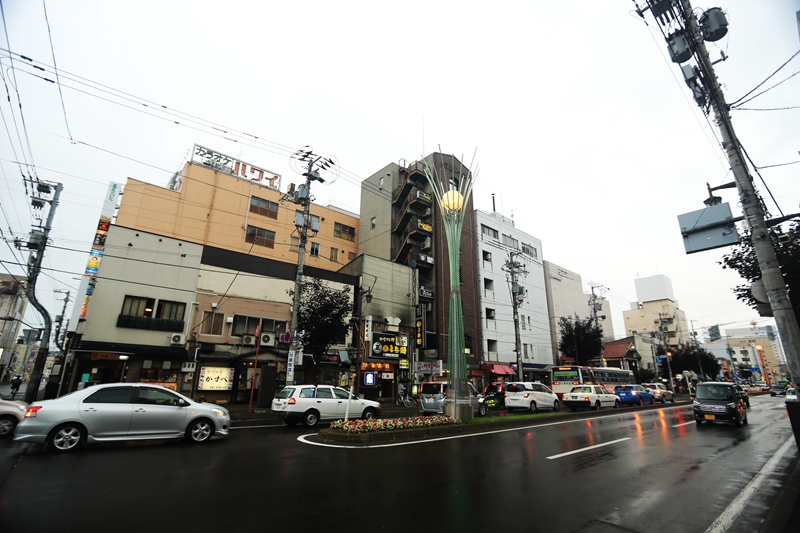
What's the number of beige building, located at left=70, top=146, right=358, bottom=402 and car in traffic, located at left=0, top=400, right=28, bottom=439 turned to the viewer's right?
1

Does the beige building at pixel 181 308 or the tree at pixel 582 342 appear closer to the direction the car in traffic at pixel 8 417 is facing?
the tree

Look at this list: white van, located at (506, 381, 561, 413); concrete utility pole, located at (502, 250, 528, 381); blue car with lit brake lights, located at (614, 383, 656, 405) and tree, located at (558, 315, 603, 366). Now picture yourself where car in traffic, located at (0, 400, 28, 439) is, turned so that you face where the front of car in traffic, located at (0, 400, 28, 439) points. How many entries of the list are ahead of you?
4

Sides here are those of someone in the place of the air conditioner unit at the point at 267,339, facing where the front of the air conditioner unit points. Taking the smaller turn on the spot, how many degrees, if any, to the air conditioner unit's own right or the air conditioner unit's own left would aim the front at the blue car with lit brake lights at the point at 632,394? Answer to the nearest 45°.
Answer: approximately 90° to the air conditioner unit's own left

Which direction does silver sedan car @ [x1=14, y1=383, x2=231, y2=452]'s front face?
to the viewer's right

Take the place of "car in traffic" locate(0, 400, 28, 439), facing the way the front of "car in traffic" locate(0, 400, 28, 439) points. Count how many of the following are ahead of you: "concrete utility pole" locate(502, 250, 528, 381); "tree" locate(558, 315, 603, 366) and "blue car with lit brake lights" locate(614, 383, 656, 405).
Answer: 3

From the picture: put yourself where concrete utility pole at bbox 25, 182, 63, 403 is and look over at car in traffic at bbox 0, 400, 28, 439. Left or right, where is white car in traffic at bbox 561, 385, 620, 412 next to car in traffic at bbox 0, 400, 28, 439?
left

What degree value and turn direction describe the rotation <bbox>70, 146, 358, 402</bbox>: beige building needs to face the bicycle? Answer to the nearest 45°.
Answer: approximately 90° to its left

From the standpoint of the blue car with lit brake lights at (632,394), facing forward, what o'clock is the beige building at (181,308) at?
The beige building is roughly at 6 o'clock from the blue car with lit brake lights.

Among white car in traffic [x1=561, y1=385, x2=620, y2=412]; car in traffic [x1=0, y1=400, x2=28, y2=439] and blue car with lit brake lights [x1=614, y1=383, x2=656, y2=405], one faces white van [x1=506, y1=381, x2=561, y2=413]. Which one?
car in traffic [x1=0, y1=400, x2=28, y2=439]

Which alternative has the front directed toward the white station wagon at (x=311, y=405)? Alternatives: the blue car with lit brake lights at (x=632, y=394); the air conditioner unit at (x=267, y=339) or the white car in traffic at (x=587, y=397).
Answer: the air conditioner unit

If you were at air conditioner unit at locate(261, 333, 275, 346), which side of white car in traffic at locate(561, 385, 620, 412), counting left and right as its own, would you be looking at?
back

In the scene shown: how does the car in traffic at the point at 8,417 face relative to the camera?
to the viewer's right
